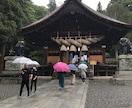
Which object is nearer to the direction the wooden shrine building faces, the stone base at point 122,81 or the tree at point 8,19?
the stone base

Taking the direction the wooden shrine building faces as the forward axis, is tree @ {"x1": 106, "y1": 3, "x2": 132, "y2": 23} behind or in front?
behind

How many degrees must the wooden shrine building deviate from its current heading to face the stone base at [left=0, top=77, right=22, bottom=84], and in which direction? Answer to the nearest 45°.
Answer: approximately 45° to its right

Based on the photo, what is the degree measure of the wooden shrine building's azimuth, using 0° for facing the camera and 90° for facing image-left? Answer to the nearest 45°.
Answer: approximately 0°

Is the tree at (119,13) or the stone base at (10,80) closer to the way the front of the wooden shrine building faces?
the stone base

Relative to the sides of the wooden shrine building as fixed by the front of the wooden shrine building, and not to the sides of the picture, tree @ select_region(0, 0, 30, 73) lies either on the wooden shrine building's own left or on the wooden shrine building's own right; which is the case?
on the wooden shrine building's own right
